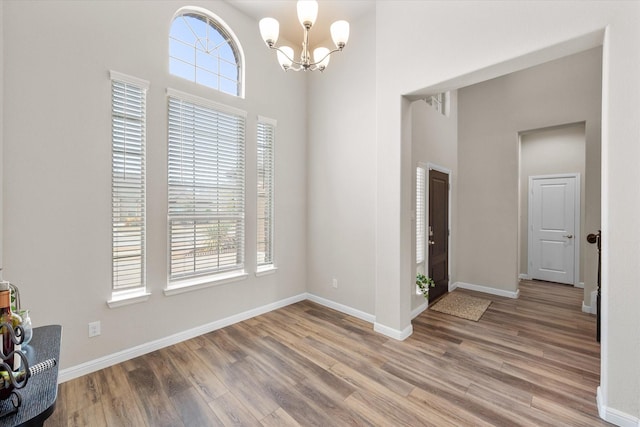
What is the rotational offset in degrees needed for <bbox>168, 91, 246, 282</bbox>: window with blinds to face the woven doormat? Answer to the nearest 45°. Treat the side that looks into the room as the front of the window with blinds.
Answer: approximately 45° to its left

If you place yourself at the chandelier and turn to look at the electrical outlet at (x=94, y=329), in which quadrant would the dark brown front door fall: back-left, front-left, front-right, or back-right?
back-right

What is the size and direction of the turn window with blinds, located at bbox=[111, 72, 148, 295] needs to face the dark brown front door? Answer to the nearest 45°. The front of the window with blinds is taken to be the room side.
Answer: approximately 45° to its left

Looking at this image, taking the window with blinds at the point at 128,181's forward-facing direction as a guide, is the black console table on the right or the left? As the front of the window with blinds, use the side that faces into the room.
on its right

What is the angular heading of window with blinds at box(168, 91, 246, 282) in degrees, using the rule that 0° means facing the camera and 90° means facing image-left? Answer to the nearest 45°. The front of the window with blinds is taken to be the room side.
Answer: approximately 315°

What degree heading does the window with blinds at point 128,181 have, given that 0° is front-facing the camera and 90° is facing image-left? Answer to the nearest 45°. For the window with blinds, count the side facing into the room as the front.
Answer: approximately 315°
